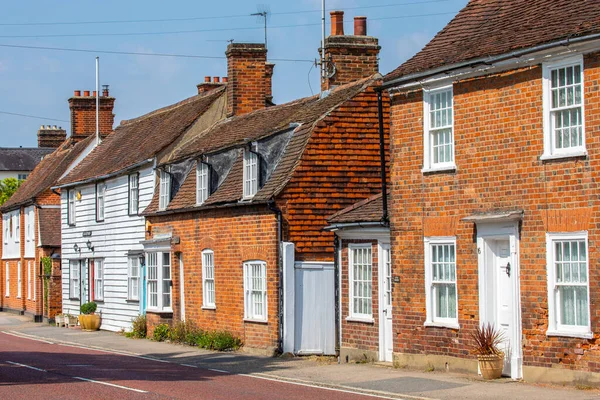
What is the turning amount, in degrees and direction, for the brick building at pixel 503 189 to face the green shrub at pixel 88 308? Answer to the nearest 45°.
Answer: approximately 90° to its right

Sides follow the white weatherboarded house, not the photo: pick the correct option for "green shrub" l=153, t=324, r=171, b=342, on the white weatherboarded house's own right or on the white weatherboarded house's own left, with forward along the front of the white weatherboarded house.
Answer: on the white weatherboarded house's own left

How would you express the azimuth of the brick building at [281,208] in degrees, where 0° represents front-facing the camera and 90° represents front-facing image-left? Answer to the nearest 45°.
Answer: approximately 45°

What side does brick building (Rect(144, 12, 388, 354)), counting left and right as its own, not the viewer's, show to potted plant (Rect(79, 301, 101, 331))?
right

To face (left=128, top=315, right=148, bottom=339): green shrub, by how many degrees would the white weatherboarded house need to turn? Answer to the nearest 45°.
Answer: approximately 45° to its left

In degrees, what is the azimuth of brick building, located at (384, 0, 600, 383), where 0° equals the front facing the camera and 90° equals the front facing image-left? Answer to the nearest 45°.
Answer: approximately 45°

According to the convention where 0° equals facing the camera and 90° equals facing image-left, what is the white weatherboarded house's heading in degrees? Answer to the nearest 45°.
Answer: approximately 45°
